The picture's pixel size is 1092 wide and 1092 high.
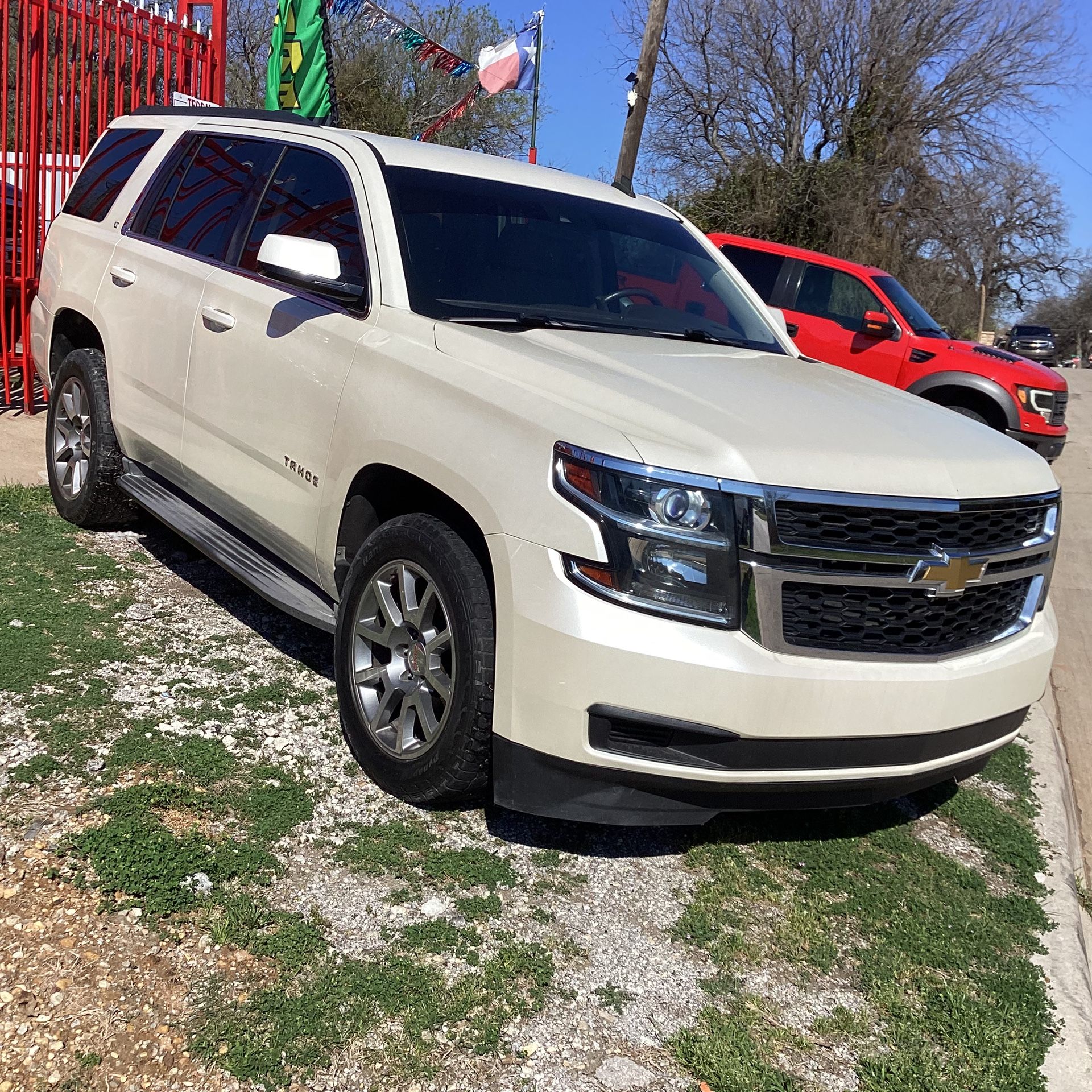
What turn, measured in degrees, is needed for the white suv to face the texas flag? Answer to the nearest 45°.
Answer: approximately 135° to its left

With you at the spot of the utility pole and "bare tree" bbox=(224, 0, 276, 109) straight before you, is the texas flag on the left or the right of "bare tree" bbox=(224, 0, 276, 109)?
left

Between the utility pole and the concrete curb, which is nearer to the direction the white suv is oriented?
the concrete curb

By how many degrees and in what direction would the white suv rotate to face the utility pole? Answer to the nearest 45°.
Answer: approximately 135° to its left

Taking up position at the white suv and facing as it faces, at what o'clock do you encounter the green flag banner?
The green flag banner is roughly at 7 o'clock from the white suv.

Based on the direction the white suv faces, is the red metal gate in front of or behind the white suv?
behind

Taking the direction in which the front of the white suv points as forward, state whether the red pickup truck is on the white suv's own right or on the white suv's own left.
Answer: on the white suv's own left

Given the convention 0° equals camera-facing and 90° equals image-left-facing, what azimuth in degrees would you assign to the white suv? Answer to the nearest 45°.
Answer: approximately 315°

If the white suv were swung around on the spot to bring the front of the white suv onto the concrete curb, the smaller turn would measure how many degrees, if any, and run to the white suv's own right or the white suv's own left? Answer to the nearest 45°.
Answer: approximately 45° to the white suv's own left

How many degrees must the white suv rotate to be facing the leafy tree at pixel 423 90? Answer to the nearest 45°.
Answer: approximately 135° to its left

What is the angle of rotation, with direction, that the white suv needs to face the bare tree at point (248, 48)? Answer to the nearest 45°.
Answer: approximately 135° to its left

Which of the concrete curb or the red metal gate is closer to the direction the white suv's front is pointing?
the concrete curb
